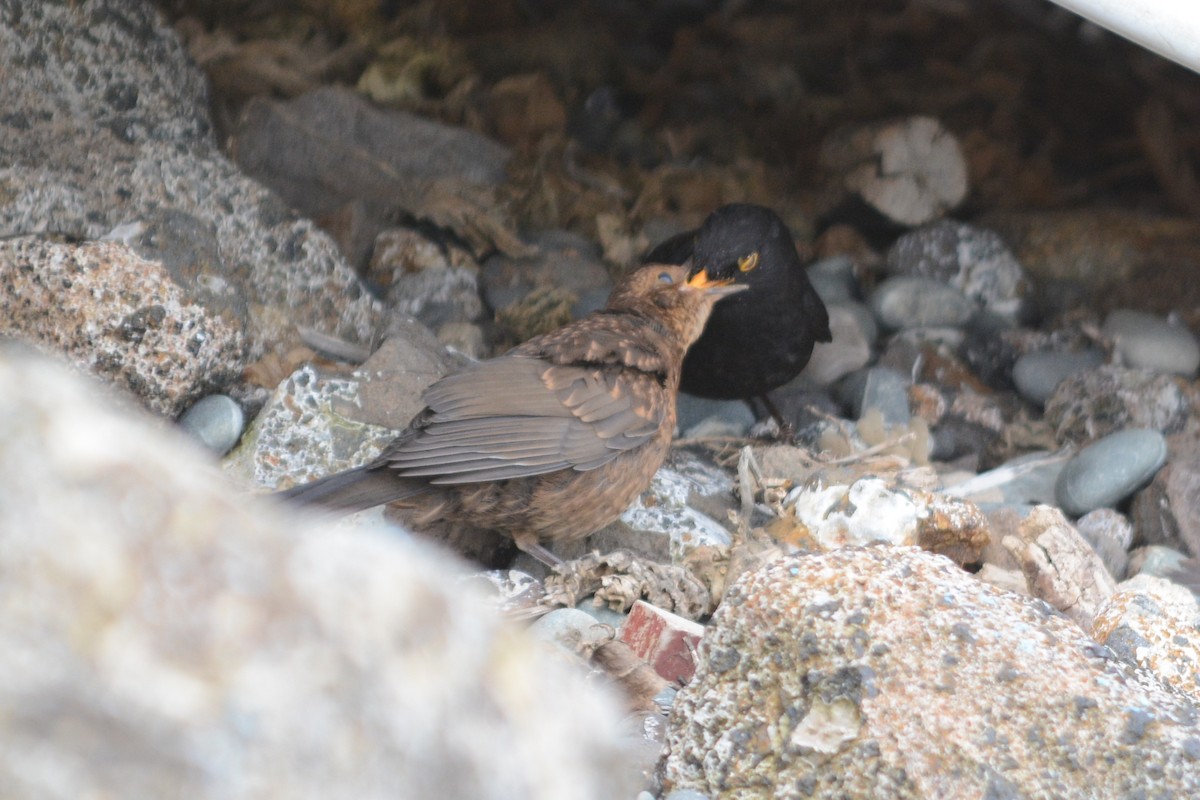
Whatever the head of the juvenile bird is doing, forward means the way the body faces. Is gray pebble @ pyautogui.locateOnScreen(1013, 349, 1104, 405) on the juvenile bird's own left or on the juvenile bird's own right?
on the juvenile bird's own left

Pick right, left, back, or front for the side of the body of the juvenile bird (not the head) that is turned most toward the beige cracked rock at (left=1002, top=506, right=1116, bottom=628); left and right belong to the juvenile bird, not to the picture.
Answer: front

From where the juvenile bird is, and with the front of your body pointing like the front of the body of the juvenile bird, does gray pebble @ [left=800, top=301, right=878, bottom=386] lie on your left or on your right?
on your left

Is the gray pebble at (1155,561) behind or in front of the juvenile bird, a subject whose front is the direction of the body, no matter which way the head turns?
in front

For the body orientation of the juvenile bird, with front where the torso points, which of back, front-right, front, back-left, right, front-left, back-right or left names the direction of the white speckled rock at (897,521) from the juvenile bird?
front

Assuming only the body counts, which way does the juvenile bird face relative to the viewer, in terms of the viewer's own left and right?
facing to the right of the viewer

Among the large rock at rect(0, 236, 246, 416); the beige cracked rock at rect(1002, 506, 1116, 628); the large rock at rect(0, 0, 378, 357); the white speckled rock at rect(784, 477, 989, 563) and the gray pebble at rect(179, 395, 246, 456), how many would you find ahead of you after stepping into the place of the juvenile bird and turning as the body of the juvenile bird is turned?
2

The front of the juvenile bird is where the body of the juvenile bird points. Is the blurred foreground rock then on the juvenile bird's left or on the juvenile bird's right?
on the juvenile bird's right
